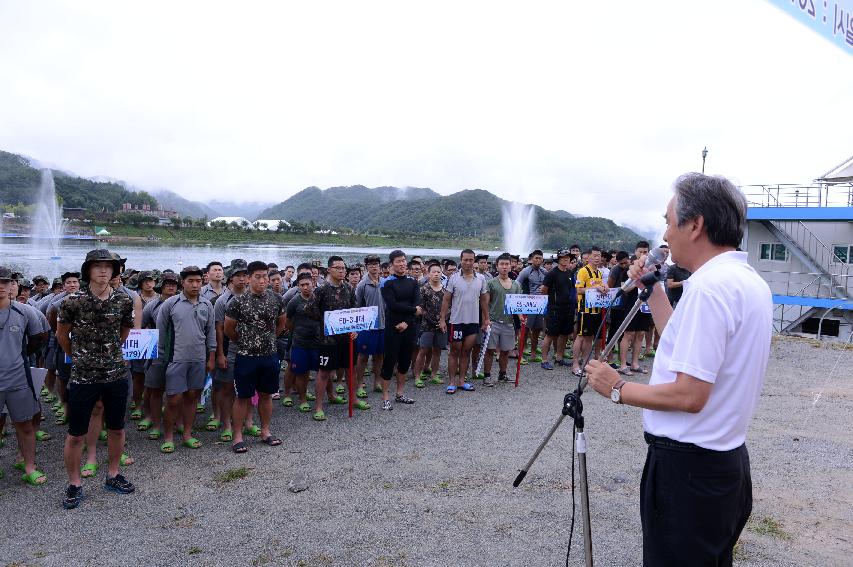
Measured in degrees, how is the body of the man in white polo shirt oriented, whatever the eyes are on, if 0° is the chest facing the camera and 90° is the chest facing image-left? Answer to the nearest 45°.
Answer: approximately 135°

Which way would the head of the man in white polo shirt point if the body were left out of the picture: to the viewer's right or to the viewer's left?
to the viewer's left

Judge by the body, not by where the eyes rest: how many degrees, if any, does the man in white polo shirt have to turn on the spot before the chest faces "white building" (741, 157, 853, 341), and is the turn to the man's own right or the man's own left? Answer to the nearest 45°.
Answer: approximately 45° to the man's own right
